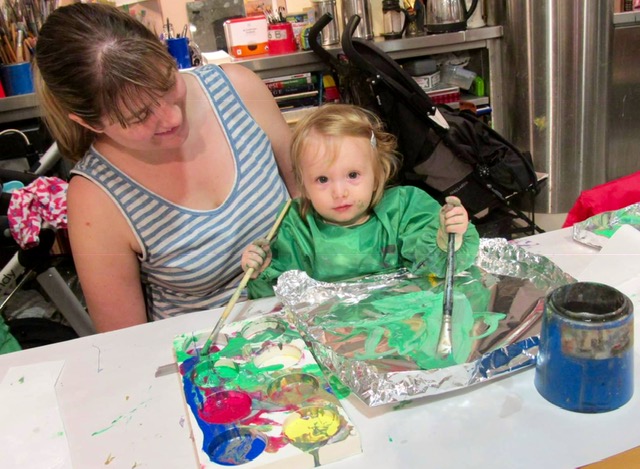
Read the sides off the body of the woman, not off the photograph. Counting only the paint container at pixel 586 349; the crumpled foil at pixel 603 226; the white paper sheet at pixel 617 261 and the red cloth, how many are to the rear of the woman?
0

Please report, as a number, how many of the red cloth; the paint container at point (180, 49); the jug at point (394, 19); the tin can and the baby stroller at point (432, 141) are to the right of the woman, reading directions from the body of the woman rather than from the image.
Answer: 0

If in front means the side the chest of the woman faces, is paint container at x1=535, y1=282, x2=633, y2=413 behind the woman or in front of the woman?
in front

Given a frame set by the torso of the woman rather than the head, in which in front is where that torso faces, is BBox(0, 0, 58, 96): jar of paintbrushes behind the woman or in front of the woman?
behind

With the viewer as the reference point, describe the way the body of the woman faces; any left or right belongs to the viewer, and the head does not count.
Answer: facing the viewer and to the right of the viewer

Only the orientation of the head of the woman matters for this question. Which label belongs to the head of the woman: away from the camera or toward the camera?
toward the camera

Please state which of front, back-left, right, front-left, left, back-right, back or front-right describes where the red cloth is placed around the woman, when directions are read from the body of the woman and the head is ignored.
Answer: front-left

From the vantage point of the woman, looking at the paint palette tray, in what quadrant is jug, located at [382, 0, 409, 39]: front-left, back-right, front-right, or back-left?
back-left

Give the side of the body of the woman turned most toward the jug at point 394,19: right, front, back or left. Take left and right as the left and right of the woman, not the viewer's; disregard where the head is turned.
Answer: left

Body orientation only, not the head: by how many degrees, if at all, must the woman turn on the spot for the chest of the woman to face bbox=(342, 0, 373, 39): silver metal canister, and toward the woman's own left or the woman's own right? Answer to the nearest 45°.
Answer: approximately 90° to the woman's own left

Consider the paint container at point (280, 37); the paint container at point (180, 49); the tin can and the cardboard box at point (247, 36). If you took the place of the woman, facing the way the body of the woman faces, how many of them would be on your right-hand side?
0

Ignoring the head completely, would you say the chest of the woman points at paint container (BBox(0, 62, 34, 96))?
no

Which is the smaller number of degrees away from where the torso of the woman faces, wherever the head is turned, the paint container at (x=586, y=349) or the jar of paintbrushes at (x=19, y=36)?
the paint container

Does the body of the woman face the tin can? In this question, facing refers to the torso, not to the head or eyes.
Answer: no

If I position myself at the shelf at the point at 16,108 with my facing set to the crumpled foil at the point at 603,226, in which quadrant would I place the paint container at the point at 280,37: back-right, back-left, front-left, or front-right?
front-left

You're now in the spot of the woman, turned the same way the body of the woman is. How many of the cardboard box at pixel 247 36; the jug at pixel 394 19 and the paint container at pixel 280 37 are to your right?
0

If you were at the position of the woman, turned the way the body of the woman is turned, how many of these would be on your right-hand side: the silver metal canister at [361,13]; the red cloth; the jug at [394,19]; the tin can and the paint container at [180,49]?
0
